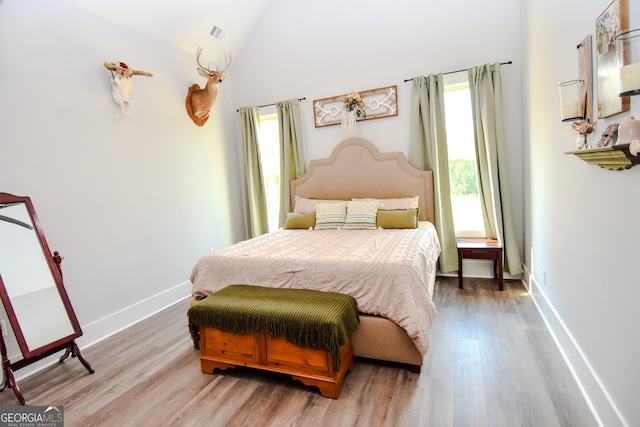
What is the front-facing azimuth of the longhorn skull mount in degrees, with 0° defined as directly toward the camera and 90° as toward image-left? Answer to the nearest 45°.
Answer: approximately 315°

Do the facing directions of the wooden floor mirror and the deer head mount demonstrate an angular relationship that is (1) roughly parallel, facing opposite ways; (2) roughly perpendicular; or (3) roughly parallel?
roughly parallel

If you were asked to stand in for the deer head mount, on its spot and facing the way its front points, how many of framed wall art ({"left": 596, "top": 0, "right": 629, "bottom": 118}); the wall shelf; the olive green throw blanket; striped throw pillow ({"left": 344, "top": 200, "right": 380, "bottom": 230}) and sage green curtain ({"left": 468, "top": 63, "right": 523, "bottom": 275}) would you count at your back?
0

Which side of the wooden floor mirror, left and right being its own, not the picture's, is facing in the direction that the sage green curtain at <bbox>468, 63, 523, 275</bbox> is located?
front

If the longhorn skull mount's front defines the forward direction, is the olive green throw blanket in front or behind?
in front

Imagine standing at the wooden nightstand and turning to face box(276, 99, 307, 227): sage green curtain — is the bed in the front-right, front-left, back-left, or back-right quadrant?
front-left

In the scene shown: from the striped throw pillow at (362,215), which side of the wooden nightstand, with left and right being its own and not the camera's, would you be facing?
right

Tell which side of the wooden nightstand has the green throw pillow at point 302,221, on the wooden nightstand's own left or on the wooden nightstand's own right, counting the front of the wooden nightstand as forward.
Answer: on the wooden nightstand's own right

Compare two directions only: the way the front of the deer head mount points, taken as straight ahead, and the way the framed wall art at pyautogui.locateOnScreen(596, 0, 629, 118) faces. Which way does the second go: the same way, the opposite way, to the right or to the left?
the opposite way

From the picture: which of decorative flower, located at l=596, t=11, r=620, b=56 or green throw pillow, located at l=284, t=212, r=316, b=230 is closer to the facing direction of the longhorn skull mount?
the decorative flower

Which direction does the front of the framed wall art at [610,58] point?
to the viewer's left

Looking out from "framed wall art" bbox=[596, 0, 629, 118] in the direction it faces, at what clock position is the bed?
The bed is roughly at 12 o'clock from the framed wall art.

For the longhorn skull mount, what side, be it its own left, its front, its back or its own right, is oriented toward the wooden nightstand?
front

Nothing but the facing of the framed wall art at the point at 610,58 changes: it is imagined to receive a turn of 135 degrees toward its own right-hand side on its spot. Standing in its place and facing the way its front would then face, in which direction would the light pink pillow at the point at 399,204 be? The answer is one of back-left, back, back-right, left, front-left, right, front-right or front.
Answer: left

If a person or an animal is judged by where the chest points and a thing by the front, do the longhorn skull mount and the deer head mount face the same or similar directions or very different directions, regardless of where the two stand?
same or similar directions

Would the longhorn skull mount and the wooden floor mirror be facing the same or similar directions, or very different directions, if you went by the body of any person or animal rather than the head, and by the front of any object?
same or similar directions

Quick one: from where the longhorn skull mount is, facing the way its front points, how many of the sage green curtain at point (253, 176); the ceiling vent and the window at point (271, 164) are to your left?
3

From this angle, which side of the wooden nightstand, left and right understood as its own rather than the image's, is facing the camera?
front

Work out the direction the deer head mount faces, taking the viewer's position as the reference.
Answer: facing the viewer and to the right of the viewer
